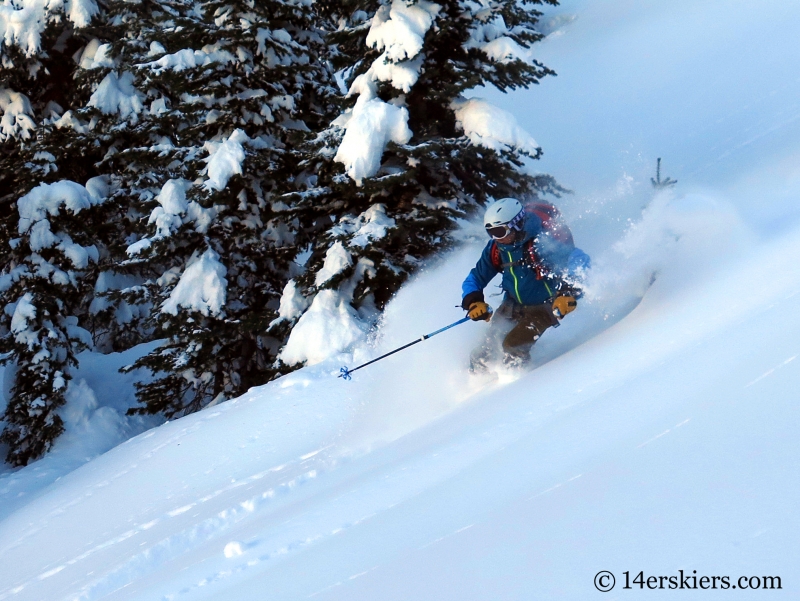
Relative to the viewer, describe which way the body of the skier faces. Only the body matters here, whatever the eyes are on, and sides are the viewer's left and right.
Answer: facing the viewer and to the left of the viewer

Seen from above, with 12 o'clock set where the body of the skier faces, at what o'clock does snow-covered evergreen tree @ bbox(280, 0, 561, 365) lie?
The snow-covered evergreen tree is roughly at 4 o'clock from the skier.

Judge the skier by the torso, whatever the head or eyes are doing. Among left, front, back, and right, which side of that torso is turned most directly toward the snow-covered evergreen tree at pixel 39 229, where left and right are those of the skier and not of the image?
right

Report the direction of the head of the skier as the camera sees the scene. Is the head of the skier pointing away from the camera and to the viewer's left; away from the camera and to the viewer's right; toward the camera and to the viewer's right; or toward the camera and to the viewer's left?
toward the camera and to the viewer's left

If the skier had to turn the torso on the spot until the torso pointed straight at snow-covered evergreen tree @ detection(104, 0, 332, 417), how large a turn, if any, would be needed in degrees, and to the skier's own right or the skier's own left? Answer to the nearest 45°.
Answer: approximately 90° to the skier's own right
